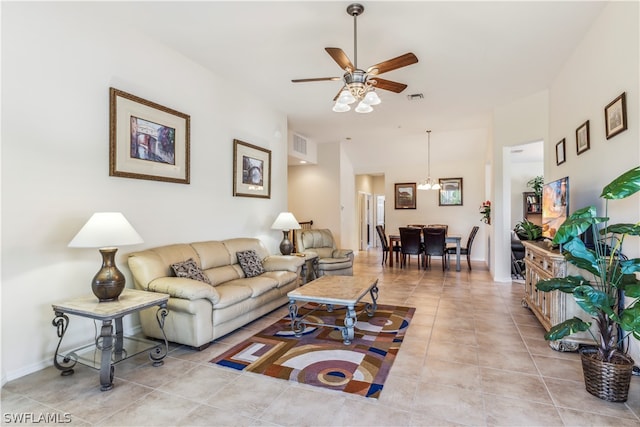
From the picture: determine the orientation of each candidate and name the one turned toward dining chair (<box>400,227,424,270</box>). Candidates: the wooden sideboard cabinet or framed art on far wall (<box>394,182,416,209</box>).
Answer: the framed art on far wall

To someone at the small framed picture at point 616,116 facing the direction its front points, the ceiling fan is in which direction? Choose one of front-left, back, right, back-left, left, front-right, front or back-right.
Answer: front

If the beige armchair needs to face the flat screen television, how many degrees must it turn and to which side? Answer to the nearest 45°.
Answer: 0° — it already faces it

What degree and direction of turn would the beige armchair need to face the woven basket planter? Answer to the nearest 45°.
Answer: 0° — it already faces it

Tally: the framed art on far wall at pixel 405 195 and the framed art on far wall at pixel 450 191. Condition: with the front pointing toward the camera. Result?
2

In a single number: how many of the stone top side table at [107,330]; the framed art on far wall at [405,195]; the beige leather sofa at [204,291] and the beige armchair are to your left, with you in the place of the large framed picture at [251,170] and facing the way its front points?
2

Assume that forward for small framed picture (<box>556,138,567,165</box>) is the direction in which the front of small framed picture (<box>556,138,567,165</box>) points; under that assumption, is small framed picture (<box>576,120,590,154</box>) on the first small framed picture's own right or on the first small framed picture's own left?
on the first small framed picture's own left

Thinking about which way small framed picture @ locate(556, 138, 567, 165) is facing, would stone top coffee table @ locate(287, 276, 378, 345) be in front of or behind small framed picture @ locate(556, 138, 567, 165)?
in front

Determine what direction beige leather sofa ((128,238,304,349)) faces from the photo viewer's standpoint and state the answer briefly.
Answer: facing the viewer and to the right of the viewer

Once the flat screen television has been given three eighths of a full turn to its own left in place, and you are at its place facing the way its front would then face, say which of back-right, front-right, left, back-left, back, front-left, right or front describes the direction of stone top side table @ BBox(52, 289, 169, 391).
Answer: back-right

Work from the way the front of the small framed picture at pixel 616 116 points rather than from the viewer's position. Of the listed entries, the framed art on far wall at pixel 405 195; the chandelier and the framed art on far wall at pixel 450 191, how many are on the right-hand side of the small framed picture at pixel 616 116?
3

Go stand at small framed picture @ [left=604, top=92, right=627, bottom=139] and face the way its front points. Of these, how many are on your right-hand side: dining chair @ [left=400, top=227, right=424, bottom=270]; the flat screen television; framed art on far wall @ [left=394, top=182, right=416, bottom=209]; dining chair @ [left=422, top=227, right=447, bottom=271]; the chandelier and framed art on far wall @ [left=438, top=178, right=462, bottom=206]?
6

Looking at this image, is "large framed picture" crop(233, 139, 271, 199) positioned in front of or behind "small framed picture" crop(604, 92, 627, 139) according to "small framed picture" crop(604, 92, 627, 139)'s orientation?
in front

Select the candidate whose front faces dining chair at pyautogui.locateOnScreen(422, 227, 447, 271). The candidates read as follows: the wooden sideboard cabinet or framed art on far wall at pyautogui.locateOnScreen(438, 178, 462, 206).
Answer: the framed art on far wall

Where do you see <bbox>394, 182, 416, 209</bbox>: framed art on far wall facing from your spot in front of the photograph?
facing the viewer

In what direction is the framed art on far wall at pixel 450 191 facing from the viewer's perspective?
toward the camera

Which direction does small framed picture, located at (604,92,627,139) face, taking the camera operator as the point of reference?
facing the viewer and to the left of the viewer

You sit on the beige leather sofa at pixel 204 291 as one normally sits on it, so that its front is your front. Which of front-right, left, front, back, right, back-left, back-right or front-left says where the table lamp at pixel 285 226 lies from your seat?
left
